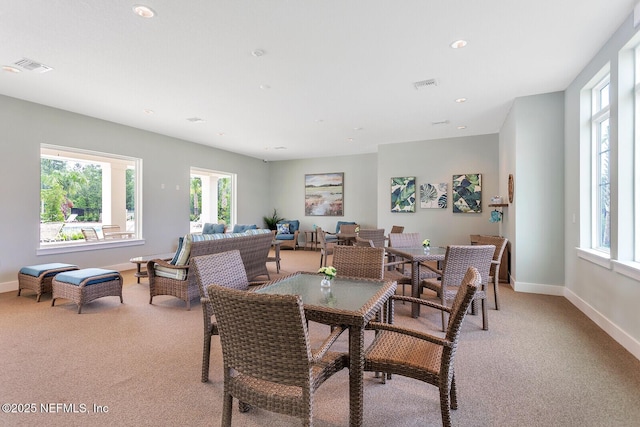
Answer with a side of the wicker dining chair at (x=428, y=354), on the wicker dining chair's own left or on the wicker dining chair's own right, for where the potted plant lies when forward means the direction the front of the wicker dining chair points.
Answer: on the wicker dining chair's own right

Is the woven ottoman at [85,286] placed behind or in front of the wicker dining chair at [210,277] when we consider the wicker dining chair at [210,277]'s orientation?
behind

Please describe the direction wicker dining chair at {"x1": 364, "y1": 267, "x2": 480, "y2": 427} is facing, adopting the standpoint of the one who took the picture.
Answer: facing to the left of the viewer

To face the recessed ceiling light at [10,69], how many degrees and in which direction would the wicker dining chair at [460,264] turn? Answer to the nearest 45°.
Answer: approximately 45° to its left

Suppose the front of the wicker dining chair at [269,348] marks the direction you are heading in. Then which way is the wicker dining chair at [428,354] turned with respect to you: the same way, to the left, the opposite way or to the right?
to the left

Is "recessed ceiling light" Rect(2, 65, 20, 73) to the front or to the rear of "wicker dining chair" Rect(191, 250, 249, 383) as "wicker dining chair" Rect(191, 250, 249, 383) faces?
to the rear

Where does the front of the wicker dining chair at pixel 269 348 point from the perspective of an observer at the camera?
facing away from the viewer and to the right of the viewer

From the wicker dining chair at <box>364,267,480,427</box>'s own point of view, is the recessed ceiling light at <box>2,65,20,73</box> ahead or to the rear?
ahead

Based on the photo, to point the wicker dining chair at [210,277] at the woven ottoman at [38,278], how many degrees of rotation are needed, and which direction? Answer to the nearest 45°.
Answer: approximately 180°

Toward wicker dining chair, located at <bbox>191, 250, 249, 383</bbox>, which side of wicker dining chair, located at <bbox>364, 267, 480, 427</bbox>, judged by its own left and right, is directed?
front

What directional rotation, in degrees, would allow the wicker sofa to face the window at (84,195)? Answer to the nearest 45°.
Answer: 0° — it already faces it

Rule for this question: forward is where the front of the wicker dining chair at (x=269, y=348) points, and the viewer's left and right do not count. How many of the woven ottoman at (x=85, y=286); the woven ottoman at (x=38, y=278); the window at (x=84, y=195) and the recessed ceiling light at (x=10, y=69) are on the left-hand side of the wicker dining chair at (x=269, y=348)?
4

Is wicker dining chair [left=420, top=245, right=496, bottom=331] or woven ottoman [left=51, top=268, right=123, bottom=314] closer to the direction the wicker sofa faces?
the woven ottoman

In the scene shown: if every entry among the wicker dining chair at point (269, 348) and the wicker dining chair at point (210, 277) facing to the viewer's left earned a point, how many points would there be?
0
